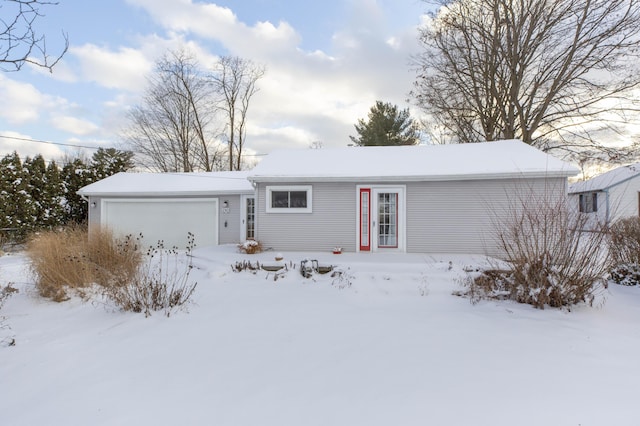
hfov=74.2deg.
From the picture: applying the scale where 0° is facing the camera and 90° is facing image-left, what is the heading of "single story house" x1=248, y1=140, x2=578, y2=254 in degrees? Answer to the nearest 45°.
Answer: approximately 0°

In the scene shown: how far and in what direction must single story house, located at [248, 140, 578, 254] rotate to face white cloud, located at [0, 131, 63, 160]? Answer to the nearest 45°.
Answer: approximately 90° to its right

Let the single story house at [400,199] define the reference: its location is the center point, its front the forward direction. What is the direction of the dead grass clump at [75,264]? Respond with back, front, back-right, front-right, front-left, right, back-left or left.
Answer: front-right

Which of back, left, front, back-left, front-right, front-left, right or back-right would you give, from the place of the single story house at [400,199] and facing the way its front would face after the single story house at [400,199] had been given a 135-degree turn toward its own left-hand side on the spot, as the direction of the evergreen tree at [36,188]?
back-left

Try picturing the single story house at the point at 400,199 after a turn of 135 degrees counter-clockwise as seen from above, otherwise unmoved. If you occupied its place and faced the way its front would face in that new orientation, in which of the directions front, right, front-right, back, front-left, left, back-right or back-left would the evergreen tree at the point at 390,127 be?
front-left

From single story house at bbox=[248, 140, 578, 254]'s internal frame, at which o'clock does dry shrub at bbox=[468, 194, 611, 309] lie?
The dry shrub is roughly at 11 o'clock from the single story house.

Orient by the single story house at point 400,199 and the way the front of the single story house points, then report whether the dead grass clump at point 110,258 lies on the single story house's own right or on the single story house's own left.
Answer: on the single story house's own right

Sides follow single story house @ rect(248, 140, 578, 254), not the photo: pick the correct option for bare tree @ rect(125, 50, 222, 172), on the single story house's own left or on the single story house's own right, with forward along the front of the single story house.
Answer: on the single story house's own right

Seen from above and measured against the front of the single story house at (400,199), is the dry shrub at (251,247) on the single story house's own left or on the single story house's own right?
on the single story house's own right

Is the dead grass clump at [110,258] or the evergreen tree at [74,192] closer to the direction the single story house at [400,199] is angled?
the dead grass clump

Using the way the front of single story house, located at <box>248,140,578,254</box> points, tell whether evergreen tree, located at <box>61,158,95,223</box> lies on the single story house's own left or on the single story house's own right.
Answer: on the single story house's own right

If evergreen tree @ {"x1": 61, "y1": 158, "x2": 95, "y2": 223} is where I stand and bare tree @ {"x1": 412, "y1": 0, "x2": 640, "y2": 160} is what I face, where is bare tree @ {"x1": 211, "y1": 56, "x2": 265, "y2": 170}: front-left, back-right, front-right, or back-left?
front-left

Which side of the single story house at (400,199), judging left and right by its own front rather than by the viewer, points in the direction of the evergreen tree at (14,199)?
right
